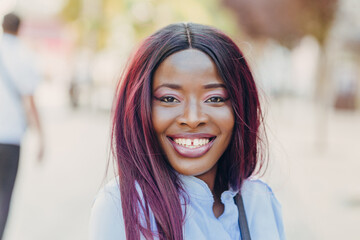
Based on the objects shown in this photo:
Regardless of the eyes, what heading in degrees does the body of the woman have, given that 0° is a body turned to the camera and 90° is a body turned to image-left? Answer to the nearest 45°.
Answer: approximately 0°

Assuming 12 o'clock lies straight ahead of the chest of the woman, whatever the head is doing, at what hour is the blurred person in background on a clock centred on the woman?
The blurred person in background is roughly at 5 o'clock from the woman.
